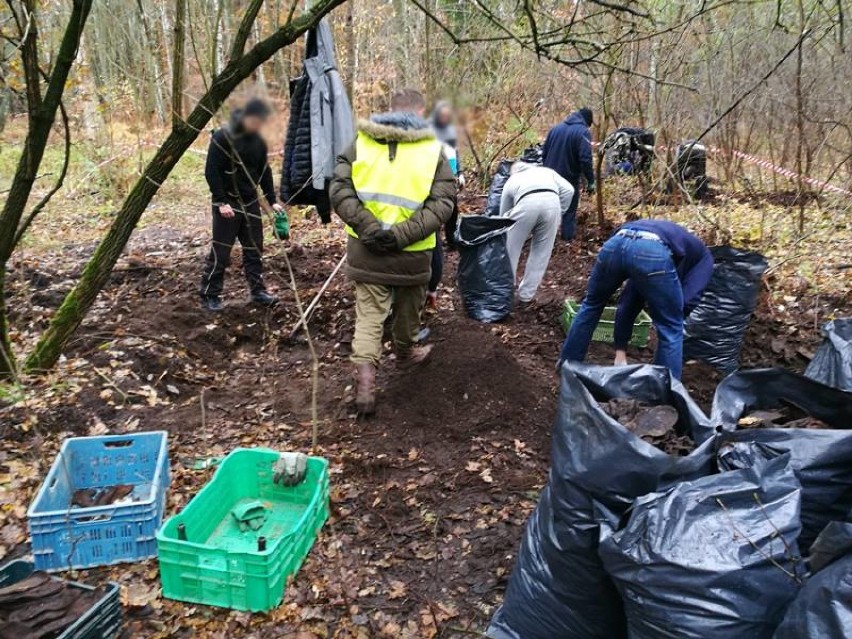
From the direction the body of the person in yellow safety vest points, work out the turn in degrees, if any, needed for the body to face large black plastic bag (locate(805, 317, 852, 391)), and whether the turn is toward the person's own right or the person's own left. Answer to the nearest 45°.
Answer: approximately 90° to the person's own right

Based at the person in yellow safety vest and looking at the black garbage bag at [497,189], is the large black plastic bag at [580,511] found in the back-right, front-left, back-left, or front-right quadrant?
back-right

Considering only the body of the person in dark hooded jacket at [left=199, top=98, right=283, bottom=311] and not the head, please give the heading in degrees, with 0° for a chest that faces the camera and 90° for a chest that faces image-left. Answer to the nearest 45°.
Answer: approximately 315°

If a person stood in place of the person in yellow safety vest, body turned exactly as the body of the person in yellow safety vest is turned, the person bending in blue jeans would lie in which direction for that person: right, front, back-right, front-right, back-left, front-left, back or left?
right

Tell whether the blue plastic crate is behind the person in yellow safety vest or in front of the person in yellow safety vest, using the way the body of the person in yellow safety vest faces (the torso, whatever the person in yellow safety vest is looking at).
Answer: behind

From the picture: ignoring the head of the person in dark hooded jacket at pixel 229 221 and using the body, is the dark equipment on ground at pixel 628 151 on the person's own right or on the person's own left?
on the person's own left

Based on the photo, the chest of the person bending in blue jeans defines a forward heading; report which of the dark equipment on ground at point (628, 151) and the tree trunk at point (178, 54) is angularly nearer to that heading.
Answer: the dark equipment on ground

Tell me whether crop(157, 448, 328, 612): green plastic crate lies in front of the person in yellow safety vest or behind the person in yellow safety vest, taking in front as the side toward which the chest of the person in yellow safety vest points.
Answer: behind

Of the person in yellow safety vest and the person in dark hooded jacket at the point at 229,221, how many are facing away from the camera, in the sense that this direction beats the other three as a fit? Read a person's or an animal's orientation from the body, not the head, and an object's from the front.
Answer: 1

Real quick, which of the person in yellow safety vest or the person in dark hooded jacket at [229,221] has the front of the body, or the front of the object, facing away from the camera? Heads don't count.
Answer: the person in yellow safety vest

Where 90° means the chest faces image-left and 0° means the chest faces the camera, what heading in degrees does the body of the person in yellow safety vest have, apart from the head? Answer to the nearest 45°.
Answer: approximately 180°
